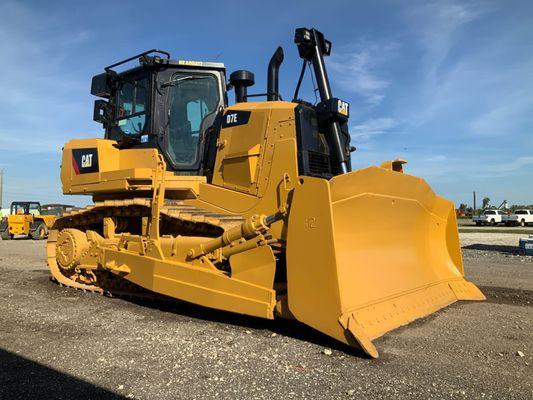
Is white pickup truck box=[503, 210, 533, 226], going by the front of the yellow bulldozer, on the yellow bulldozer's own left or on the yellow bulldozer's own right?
on the yellow bulldozer's own left

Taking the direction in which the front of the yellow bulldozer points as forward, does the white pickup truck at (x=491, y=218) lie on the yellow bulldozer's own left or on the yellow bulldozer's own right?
on the yellow bulldozer's own left

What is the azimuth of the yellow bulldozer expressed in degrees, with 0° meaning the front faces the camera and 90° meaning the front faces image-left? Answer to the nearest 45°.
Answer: approximately 315°

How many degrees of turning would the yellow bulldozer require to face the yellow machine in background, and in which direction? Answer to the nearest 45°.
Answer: approximately 180°
